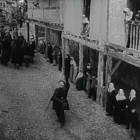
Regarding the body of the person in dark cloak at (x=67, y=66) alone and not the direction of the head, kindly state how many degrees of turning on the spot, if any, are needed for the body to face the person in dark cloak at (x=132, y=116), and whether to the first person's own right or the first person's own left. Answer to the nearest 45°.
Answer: approximately 90° to the first person's own left

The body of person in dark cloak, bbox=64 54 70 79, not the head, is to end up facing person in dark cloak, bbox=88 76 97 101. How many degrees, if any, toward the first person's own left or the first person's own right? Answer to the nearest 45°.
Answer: approximately 90° to the first person's own left

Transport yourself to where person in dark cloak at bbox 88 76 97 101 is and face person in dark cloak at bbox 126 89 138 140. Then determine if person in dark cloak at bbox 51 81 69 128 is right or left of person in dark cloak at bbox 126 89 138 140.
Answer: right

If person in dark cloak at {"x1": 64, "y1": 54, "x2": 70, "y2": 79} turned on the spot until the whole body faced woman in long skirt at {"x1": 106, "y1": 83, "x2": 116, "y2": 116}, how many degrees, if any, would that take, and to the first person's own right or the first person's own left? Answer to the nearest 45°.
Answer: approximately 90° to the first person's own left

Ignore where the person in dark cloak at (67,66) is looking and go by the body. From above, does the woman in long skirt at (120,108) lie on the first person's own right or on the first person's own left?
on the first person's own left
